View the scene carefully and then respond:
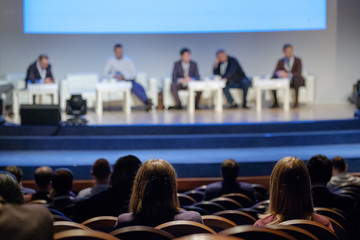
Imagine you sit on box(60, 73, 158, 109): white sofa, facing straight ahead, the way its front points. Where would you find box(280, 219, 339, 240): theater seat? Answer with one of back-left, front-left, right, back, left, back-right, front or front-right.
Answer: front

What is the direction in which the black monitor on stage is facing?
away from the camera

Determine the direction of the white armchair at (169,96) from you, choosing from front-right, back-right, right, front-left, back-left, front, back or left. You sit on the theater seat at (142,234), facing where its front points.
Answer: front

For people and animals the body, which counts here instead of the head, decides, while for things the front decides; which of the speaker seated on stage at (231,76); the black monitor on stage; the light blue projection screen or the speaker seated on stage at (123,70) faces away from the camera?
the black monitor on stage

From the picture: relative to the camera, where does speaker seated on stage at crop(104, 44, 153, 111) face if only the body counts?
toward the camera

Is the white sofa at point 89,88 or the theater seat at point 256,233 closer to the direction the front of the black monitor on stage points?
the white sofa

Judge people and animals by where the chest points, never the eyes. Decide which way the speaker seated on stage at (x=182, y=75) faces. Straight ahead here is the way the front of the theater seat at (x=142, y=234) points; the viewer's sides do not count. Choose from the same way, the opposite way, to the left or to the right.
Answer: the opposite way

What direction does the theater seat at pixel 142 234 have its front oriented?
away from the camera

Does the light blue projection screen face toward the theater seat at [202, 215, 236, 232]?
yes

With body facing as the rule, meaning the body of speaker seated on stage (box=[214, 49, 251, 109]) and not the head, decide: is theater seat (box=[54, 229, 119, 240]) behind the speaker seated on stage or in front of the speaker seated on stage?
in front

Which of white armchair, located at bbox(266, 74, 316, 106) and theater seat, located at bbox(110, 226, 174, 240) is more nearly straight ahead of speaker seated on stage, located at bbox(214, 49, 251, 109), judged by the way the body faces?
the theater seat

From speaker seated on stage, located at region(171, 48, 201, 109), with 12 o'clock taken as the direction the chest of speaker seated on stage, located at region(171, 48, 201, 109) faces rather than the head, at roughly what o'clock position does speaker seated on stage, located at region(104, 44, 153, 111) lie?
speaker seated on stage, located at region(104, 44, 153, 111) is roughly at 3 o'clock from speaker seated on stage, located at region(171, 48, 201, 109).

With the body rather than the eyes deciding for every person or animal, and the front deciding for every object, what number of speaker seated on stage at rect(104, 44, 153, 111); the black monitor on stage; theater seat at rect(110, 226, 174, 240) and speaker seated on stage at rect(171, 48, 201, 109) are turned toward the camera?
2

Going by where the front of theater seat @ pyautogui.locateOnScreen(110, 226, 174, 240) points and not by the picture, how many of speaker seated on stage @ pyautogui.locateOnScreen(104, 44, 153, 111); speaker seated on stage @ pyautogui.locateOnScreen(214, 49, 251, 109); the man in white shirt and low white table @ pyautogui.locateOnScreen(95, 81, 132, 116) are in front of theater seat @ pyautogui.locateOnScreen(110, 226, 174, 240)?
4
